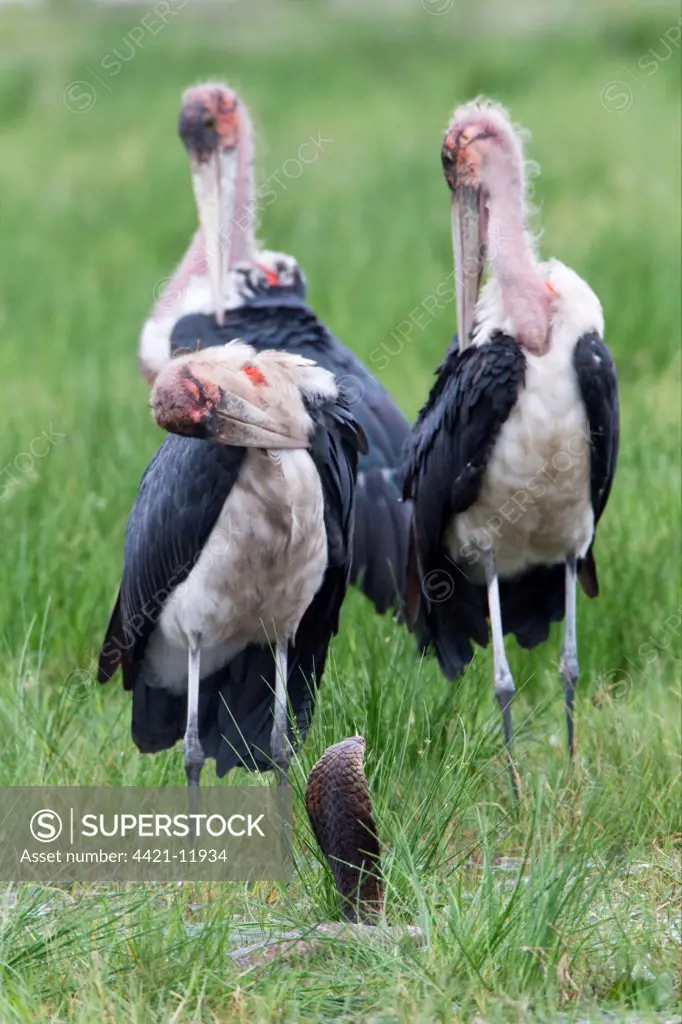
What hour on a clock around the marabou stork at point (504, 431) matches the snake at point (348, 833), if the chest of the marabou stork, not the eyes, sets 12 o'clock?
The snake is roughly at 2 o'clock from the marabou stork.

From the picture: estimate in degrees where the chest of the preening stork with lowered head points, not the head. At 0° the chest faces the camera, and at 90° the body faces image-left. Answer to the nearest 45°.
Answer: approximately 0°

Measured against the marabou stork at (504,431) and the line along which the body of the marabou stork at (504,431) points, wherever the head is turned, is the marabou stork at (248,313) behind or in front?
behind

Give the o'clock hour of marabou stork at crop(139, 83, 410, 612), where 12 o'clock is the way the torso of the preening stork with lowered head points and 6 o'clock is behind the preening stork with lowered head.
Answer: The marabou stork is roughly at 6 o'clock from the preening stork with lowered head.

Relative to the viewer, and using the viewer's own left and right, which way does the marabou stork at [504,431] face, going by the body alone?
facing the viewer and to the right of the viewer

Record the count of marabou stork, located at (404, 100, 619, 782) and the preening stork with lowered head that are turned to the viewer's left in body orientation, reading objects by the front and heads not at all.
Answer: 0

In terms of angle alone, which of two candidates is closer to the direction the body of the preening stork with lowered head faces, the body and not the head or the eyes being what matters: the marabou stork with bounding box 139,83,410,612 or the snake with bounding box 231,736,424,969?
the snake

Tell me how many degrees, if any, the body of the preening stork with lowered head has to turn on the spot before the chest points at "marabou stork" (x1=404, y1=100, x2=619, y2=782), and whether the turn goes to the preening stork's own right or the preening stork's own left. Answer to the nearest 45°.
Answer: approximately 135° to the preening stork's own left

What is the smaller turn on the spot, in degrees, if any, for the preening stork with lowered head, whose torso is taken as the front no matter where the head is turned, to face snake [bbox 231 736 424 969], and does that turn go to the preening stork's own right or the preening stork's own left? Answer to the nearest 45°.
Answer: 0° — it already faces it
